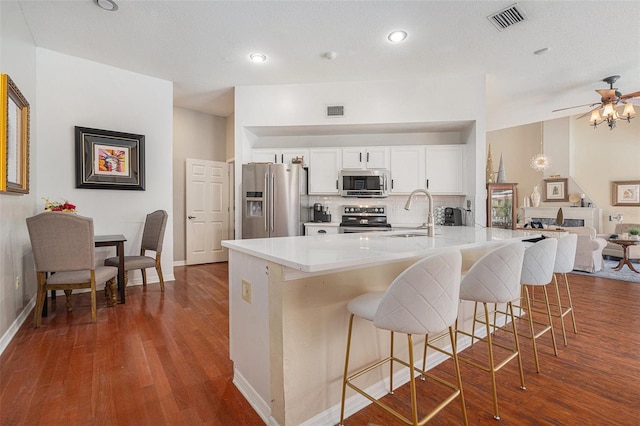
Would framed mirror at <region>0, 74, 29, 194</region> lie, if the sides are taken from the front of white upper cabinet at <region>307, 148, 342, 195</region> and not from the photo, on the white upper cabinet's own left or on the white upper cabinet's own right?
on the white upper cabinet's own right

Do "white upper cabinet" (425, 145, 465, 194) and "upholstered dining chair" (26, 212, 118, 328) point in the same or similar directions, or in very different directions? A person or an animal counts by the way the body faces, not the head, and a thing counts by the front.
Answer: very different directions

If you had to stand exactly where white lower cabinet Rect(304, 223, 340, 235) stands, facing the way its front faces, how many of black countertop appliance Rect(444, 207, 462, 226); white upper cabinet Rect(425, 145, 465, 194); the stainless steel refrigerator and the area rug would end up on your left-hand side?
3

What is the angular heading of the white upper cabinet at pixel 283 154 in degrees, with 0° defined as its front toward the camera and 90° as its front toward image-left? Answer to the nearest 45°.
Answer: approximately 0°

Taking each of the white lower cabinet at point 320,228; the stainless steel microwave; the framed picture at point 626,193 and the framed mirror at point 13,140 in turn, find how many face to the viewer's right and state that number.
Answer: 1

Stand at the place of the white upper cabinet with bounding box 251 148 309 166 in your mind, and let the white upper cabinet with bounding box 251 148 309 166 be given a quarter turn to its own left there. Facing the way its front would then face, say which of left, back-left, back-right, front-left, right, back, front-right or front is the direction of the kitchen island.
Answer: right

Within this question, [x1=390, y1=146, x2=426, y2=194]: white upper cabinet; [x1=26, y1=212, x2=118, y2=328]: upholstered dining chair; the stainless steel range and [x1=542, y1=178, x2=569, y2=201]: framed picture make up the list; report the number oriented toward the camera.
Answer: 3

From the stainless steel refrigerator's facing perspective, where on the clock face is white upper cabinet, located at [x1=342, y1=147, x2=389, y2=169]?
The white upper cabinet is roughly at 9 o'clock from the stainless steel refrigerator.

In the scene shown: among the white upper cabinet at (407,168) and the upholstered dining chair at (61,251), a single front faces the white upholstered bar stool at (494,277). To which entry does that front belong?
the white upper cabinet

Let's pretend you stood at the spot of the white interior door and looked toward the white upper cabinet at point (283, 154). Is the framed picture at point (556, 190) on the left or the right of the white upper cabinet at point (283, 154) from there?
left
